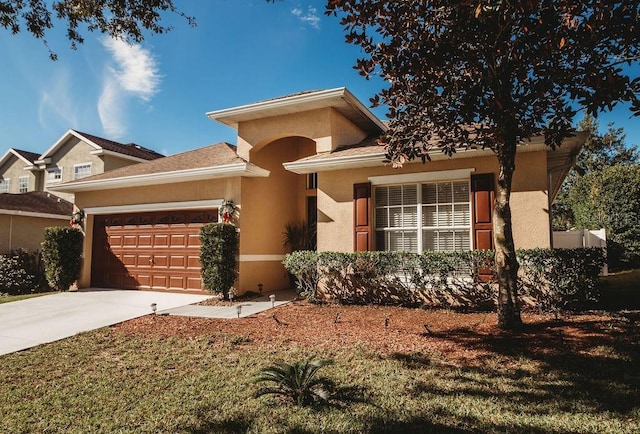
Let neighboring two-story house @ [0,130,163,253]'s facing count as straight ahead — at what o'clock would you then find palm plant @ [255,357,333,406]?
The palm plant is roughly at 10 o'clock from the neighboring two-story house.

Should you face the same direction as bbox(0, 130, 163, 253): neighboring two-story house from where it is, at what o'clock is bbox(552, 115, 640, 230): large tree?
The large tree is roughly at 8 o'clock from the neighboring two-story house.

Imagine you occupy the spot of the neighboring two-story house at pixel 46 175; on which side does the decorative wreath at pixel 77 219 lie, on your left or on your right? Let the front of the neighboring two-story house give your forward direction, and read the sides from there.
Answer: on your left

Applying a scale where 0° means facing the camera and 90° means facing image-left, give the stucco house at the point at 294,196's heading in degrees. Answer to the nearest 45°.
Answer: approximately 45°

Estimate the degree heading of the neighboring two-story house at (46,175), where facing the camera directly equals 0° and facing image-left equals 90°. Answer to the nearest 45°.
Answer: approximately 45°

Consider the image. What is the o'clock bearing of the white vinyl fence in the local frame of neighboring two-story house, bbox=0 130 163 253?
The white vinyl fence is roughly at 9 o'clock from the neighboring two-story house.

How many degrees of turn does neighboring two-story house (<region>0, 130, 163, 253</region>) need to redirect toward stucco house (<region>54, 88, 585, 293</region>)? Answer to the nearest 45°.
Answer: approximately 90° to its left
